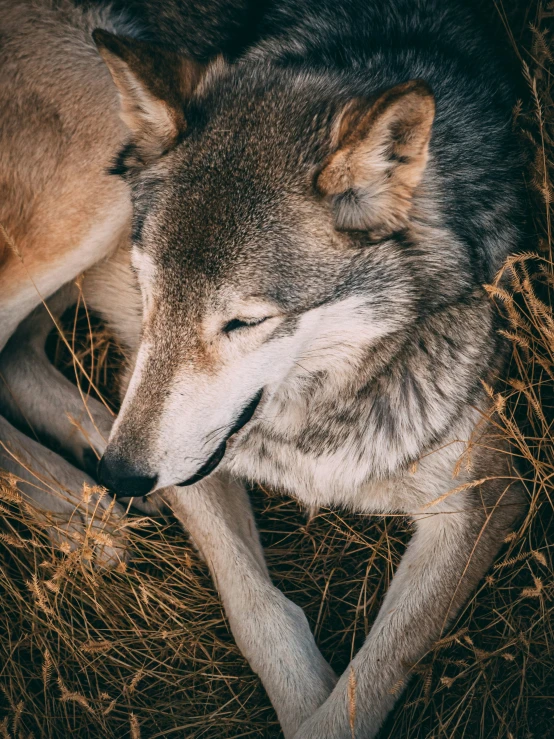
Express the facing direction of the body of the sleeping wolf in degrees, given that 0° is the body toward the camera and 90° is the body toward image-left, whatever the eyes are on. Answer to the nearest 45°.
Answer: approximately 45°
